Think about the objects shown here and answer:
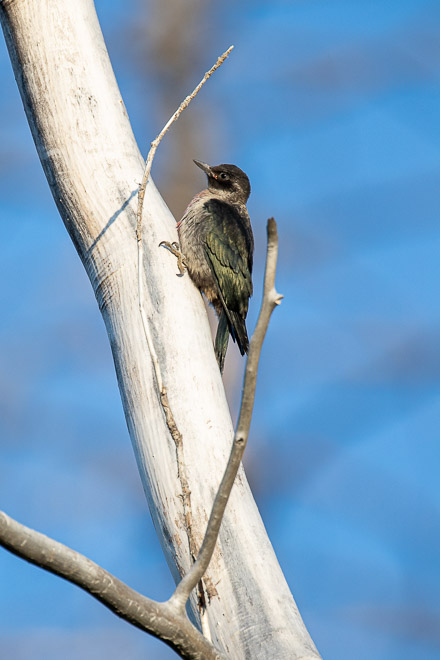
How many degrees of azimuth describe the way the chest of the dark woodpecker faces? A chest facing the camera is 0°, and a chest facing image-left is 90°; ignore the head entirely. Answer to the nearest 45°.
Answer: approximately 90°
